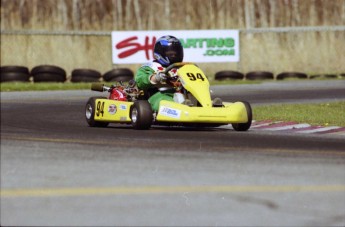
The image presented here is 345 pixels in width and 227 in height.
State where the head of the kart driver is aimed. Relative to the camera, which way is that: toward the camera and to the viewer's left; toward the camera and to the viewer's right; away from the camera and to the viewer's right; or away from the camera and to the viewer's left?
toward the camera and to the viewer's right

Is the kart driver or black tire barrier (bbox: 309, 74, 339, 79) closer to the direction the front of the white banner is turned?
the kart driver

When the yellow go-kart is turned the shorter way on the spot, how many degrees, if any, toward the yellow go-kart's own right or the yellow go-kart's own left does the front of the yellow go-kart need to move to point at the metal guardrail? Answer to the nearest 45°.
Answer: approximately 135° to the yellow go-kart's own left

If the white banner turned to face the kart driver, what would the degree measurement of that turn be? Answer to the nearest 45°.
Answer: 0° — it already faces them

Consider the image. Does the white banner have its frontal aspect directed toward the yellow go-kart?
yes

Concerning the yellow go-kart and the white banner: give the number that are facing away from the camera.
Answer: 0

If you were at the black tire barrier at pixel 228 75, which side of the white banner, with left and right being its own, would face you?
left

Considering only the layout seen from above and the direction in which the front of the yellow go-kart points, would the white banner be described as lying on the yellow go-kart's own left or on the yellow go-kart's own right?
on the yellow go-kart's own left

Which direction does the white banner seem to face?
toward the camera

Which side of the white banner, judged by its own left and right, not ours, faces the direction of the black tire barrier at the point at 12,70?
right

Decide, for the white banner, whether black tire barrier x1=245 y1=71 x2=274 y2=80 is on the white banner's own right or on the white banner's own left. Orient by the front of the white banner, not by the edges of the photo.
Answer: on the white banner's own left

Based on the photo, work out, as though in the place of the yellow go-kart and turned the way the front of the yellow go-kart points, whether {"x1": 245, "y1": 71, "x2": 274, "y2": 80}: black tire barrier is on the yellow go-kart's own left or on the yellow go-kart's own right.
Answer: on the yellow go-kart's own left
